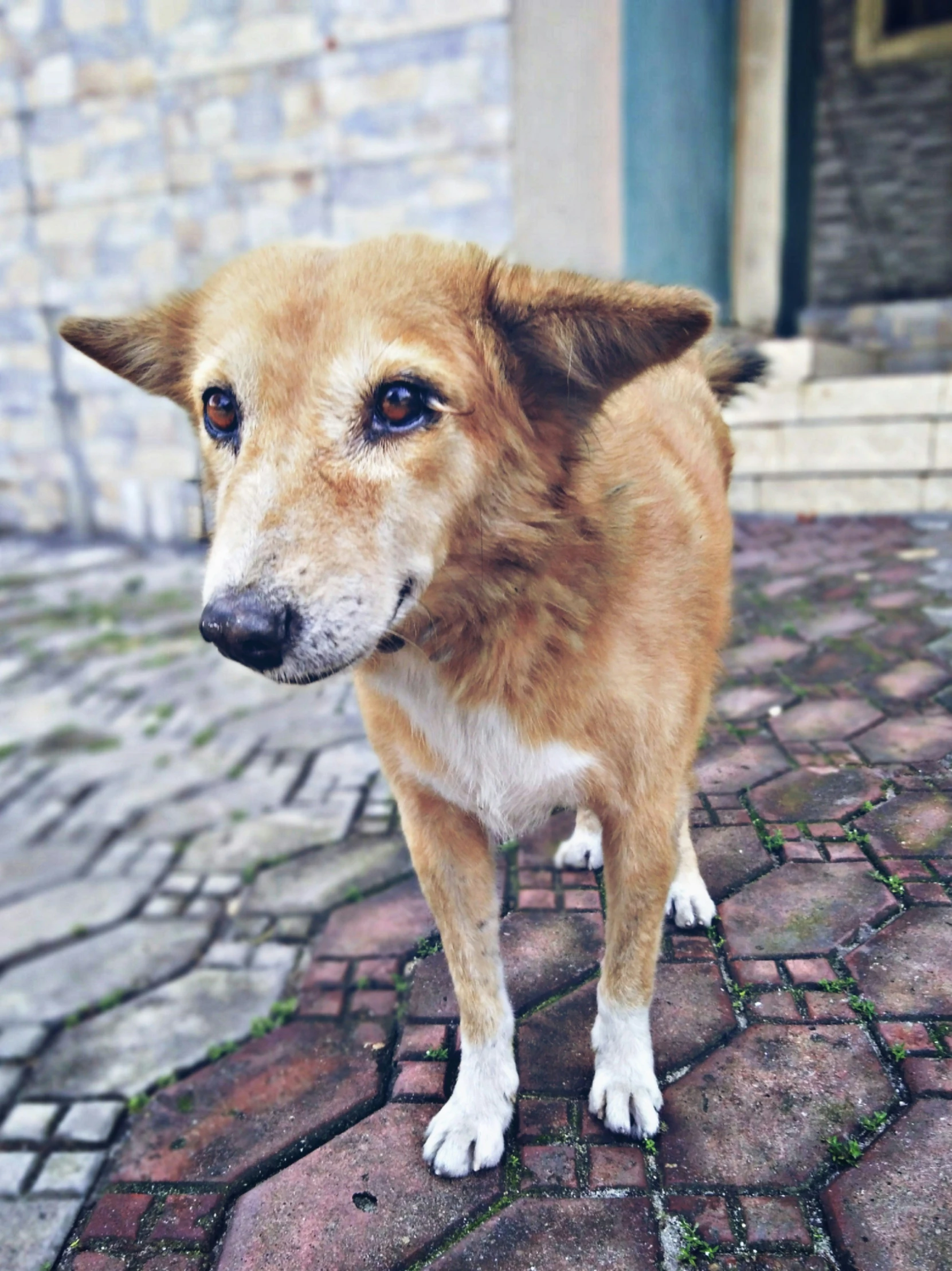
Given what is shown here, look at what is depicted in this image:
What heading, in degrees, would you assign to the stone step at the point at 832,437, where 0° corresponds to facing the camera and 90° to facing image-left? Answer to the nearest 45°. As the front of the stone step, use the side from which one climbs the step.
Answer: approximately 0°

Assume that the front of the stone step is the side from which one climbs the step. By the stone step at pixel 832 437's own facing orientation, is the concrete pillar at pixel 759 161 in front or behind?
behind

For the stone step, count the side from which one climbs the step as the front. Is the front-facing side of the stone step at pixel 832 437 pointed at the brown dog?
yes
